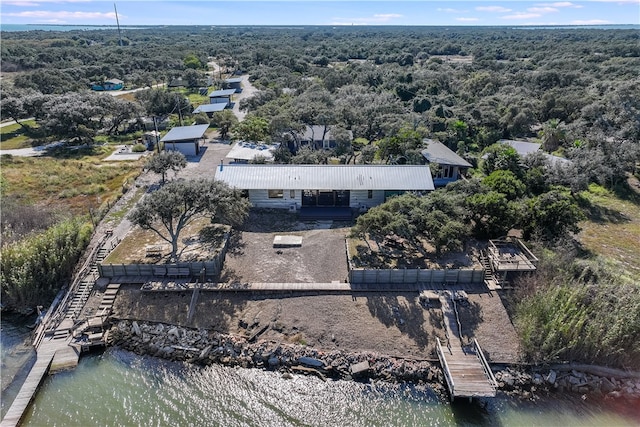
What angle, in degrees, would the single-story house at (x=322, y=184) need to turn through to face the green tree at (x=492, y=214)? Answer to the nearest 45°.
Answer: approximately 45° to its left

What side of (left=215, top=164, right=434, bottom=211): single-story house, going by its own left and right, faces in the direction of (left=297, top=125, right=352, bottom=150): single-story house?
back

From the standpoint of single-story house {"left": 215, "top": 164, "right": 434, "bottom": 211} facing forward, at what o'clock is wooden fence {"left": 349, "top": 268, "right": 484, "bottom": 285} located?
The wooden fence is roughly at 11 o'clock from the single-story house.

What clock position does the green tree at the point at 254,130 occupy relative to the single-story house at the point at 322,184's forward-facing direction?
The green tree is roughly at 5 o'clock from the single-story house.

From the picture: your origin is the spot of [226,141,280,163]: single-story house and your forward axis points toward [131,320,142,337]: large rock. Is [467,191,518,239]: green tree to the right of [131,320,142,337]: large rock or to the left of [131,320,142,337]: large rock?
left

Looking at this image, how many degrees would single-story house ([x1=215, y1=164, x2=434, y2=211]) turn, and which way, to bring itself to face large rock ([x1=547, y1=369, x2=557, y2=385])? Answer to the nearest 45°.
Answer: approximately 45° to its left

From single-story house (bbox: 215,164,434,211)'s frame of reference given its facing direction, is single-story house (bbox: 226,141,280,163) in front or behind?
behind

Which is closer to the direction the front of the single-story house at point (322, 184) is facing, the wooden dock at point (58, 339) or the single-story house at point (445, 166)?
the wooden dock

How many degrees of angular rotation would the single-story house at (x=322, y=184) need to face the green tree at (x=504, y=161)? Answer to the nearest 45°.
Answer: approximately 90° to its left

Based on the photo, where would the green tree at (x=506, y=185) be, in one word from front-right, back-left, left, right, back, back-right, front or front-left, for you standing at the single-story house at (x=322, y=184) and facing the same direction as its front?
left

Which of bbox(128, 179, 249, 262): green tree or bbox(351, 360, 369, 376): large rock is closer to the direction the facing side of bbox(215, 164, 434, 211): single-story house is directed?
the large rock

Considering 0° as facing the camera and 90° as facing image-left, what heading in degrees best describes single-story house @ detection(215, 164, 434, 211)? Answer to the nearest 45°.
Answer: approximately 0°

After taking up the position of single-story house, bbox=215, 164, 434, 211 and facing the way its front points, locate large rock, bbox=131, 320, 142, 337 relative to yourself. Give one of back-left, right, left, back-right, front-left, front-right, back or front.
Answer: front-right
